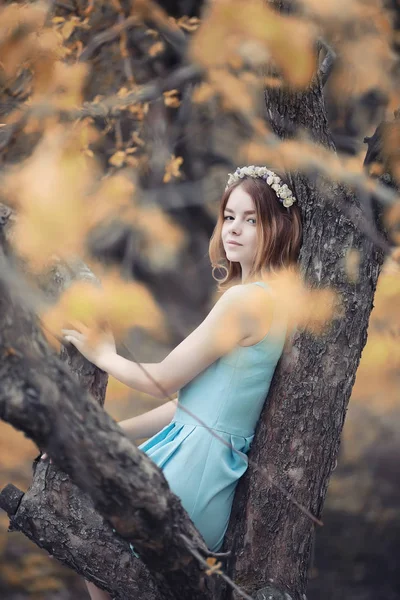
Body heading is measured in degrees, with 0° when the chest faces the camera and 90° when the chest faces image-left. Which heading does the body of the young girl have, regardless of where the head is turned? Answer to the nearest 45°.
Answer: approximately 90°

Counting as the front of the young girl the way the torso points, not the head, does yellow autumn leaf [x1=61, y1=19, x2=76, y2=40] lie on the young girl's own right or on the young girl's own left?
on the young girl's own right
